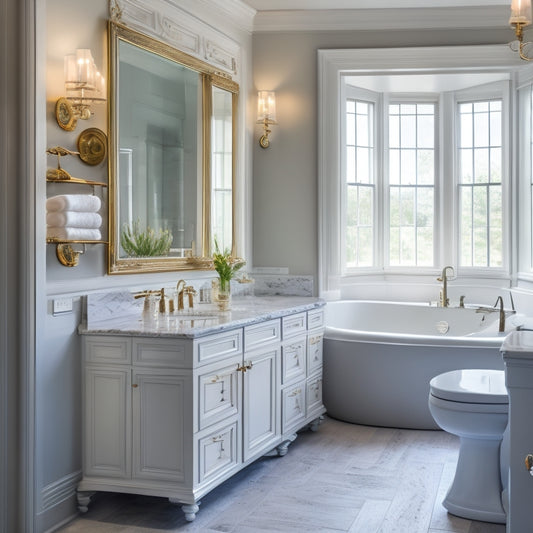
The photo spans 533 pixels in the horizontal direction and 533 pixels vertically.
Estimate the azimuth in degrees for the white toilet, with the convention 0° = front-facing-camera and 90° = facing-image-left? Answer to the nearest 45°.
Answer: approximately 90°

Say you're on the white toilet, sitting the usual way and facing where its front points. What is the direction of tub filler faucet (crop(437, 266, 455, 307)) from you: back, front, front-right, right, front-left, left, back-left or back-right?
right

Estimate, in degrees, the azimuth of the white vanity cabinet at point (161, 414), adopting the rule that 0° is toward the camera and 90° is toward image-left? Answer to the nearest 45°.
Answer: approximately 315°

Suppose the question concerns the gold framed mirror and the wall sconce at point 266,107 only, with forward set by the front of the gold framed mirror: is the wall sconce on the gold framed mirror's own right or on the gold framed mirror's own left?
on the gold framed mirror's own left

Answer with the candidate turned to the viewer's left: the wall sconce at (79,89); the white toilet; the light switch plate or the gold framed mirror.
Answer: the white toilet

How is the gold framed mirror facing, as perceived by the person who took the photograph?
facing the viewer and to the right of the viewer

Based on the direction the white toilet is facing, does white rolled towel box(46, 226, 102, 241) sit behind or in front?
in front

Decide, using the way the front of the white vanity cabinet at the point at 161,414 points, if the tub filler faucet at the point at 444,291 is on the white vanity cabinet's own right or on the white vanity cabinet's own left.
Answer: on the white vanity cabinet's own left

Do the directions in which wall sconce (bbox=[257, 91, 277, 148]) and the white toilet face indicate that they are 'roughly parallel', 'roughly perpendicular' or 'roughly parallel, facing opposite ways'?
roughly perpendicular

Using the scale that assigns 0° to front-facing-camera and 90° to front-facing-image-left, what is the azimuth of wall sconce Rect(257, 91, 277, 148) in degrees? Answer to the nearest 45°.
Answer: approximately 0°

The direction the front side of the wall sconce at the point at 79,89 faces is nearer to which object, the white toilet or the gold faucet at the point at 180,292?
the white toilet

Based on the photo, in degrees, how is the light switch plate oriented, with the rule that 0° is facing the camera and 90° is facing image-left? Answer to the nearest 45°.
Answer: approximately 315°
